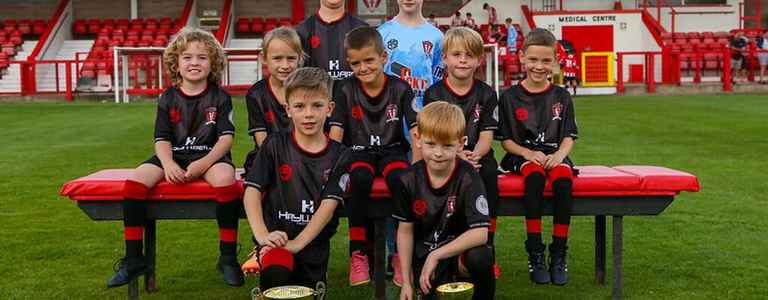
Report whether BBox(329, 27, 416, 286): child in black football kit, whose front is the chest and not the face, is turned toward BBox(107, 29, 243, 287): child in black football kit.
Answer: no

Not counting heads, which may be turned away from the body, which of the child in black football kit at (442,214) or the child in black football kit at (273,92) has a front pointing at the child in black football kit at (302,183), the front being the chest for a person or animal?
the child in black football kit at (273,92)

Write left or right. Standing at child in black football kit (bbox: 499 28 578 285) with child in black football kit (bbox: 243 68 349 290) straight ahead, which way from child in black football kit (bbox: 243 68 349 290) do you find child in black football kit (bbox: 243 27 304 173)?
right

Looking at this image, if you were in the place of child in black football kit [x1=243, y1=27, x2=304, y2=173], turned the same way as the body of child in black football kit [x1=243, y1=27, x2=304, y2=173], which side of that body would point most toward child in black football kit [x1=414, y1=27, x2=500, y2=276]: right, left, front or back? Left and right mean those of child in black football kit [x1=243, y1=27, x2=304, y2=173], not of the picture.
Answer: left

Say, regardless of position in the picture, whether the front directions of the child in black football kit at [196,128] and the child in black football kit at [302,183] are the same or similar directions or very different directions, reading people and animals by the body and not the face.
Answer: same or similar directions

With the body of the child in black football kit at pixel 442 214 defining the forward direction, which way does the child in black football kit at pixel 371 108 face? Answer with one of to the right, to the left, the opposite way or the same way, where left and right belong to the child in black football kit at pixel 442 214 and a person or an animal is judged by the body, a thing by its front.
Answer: the same way

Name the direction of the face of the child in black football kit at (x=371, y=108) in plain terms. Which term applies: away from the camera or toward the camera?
toward the camera

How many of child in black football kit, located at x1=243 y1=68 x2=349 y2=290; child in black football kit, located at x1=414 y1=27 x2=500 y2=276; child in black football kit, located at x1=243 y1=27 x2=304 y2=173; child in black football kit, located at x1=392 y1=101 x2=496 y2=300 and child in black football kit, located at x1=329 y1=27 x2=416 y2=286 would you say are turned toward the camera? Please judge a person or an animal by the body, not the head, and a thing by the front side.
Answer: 5

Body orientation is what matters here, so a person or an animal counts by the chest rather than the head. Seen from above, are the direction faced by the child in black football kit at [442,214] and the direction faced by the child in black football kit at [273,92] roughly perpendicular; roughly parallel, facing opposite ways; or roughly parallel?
roughly parallel

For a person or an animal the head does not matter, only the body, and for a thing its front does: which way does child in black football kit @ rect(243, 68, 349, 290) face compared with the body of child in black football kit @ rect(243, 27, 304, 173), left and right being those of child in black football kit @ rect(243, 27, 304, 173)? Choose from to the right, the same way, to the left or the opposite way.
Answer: the same way

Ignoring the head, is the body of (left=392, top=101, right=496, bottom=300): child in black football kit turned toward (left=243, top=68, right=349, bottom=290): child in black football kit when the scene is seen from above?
no

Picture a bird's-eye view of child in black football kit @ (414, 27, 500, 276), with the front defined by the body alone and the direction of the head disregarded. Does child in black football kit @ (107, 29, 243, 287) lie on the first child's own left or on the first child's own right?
on the first child's own right

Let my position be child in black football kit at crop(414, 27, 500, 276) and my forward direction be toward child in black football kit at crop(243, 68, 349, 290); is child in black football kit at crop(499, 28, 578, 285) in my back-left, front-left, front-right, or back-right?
back-left

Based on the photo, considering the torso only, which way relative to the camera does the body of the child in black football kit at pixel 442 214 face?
toward the camera

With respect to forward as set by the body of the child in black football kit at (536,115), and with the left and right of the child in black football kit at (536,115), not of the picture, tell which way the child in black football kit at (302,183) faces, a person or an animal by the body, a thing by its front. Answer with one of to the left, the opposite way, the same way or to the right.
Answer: the same way

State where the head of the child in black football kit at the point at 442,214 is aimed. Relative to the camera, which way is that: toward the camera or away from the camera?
toward the camera

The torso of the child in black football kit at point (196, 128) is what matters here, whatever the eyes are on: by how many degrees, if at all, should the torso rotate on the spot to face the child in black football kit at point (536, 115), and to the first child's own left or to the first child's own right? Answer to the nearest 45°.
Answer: approximately 90° to the first child's own left

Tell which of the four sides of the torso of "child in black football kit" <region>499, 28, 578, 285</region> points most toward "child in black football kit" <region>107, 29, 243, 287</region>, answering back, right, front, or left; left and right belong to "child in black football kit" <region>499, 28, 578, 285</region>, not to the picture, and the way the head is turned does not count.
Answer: right

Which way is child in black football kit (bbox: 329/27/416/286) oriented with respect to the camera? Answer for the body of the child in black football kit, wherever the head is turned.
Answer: toward the camera

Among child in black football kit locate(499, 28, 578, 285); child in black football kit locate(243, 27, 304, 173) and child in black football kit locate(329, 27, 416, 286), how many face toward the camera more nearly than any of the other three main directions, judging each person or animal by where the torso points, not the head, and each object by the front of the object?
3
